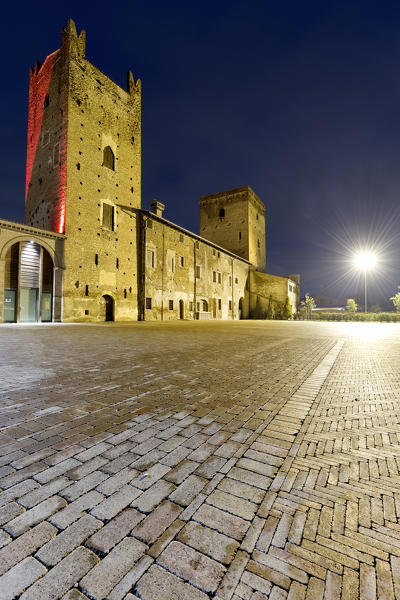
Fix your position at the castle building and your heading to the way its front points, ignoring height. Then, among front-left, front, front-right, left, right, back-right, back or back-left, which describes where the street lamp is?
front-left

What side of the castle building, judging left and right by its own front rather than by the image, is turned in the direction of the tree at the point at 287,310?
left

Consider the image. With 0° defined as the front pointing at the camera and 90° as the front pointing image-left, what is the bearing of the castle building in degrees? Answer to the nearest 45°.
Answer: approximately 315°
